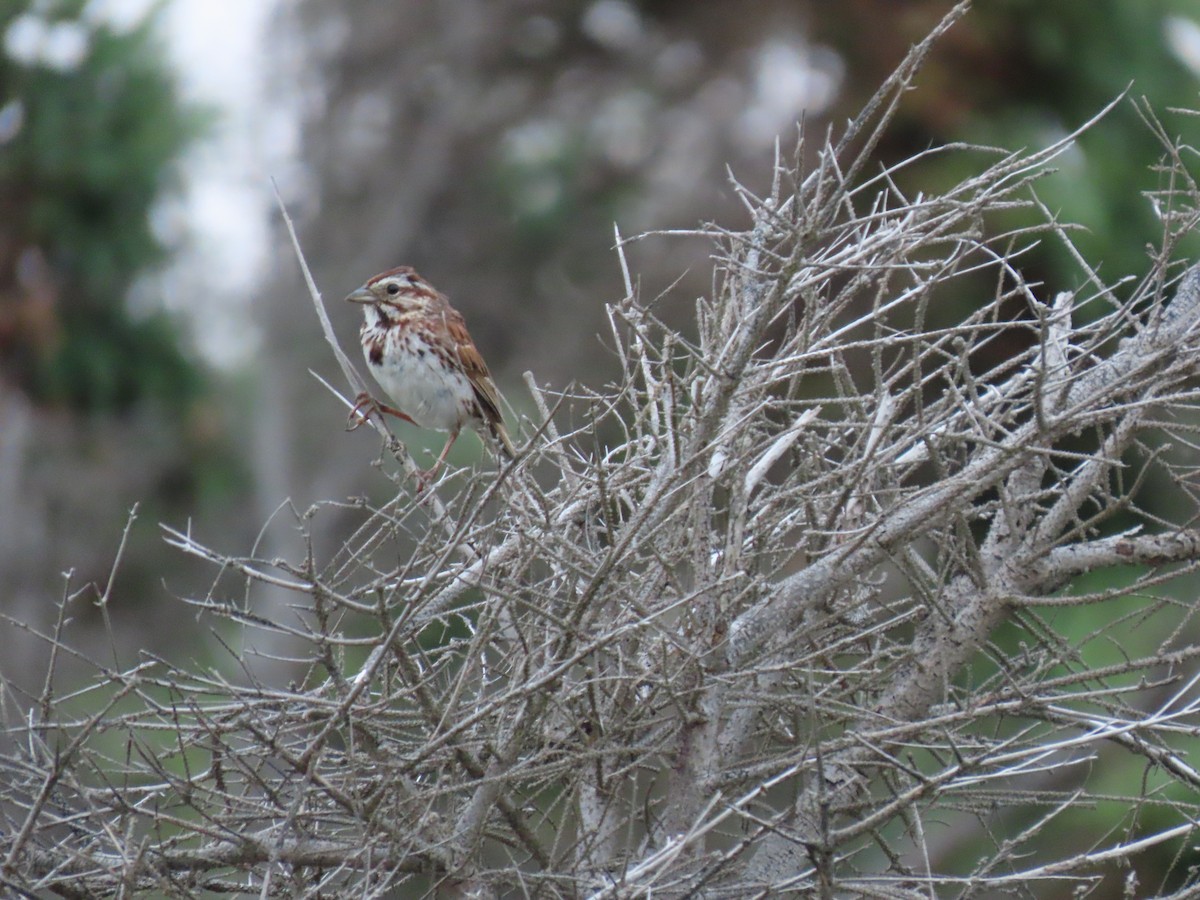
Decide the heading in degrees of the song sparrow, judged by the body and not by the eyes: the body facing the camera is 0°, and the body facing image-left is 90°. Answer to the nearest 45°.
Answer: approximately 45°
